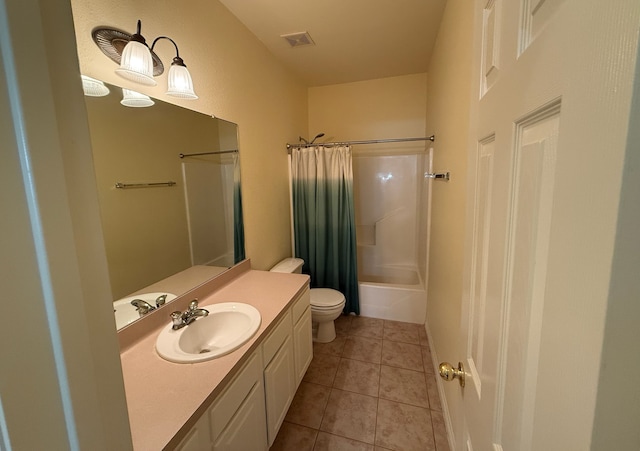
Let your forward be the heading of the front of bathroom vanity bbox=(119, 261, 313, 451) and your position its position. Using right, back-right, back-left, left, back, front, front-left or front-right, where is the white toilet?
left

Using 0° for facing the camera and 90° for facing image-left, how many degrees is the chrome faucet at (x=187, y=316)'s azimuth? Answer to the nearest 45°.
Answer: approximately 315°

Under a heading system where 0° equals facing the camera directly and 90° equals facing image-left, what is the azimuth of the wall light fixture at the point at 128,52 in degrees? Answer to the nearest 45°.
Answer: approximately 315°

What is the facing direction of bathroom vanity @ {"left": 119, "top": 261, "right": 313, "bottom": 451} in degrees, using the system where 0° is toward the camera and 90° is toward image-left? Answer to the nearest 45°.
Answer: approximately 315°

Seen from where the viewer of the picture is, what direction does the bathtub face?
facing the viewer

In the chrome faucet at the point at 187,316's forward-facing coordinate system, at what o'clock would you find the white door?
The white door is roughly at 1 o'clock from the chrome faucet.

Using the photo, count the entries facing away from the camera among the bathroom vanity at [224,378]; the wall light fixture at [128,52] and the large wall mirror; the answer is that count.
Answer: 0

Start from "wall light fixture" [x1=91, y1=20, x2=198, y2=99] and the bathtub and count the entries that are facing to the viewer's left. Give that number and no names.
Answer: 0

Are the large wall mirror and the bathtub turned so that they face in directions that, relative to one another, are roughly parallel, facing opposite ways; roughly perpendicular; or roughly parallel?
roughly perpendicular
